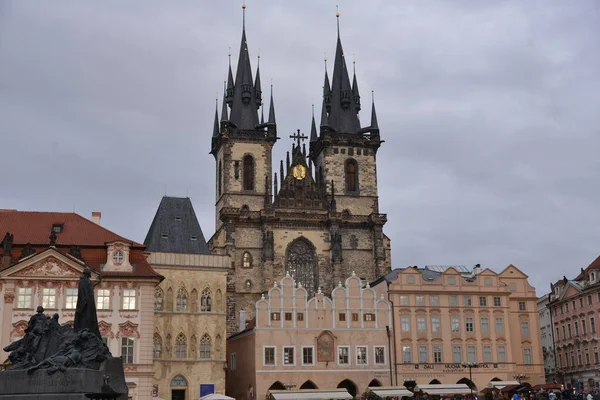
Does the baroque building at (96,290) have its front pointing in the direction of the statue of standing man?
yes

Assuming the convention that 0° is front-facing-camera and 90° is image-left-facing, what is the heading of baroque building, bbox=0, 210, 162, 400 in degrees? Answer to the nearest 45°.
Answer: approximately 0°

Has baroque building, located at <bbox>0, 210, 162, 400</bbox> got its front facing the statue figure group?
yes
